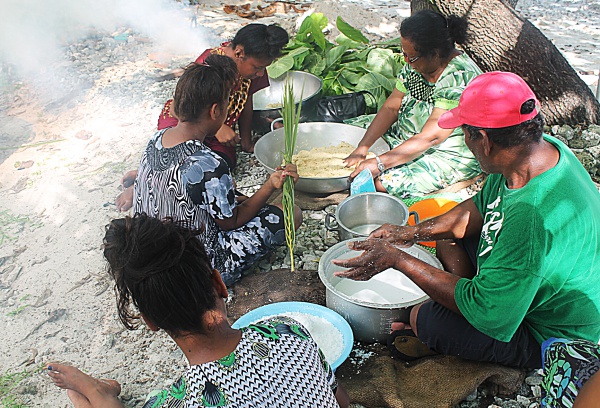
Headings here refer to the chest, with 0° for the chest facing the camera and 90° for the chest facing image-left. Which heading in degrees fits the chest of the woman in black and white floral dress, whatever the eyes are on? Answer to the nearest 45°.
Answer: approximately 225°

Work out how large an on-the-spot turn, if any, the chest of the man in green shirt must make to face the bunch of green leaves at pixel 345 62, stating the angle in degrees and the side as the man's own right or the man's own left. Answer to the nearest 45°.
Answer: approximately 45° to the man's own right

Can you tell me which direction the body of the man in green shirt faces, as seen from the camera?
to the viewer's left

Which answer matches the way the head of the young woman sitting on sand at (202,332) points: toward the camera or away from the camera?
away from the camera

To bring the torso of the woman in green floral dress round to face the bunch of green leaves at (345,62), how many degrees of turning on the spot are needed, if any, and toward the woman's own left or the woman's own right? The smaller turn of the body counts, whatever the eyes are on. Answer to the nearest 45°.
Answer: approximately 90° to the woman's own right

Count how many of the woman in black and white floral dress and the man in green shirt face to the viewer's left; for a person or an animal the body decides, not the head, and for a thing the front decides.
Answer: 1

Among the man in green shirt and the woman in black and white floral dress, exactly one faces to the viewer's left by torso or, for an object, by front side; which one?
the man in green shirt

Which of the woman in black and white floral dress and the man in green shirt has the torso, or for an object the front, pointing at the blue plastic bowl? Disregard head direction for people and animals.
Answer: the man in green shirt

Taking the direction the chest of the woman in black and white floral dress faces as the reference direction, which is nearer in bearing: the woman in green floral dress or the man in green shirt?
the woman in green floral dress

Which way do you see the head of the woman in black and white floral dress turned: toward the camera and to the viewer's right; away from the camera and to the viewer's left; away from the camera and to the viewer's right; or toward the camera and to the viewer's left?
away from the camera and to the viewer's right

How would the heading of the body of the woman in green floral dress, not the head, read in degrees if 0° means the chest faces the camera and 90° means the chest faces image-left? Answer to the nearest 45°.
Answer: approximately 45°
